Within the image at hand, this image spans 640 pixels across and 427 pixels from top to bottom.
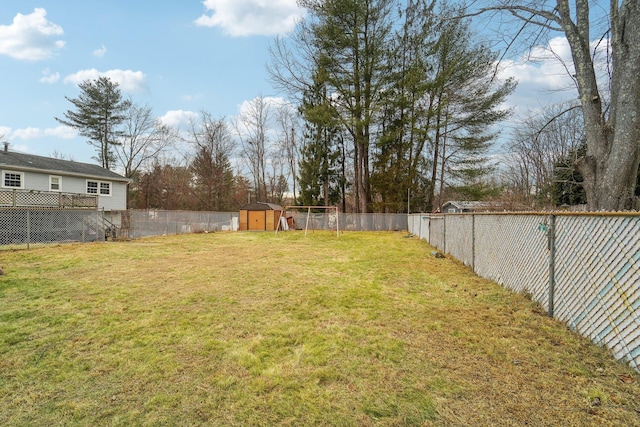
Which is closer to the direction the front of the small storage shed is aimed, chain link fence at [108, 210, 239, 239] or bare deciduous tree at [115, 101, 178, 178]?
the chain link fence

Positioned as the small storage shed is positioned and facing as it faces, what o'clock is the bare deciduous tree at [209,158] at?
The bare deciduous tree is roughly at 5 o'clock from the small storage shed.

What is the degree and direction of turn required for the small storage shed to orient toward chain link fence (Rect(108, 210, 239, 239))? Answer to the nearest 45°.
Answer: approximately 45° to its right

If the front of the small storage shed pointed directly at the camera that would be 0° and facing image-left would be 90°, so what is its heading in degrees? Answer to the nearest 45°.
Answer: approximately 0°

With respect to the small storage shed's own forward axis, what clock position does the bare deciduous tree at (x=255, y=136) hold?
The bare deciduous tree is roughly at 6 o'clock from the small storage shed.

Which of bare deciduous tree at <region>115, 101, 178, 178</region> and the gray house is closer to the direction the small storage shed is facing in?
the gray house

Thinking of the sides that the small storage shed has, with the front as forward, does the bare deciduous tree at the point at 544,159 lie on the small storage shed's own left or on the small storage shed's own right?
on the small storage shed's own left

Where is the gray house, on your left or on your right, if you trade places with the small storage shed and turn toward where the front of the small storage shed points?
on your right
